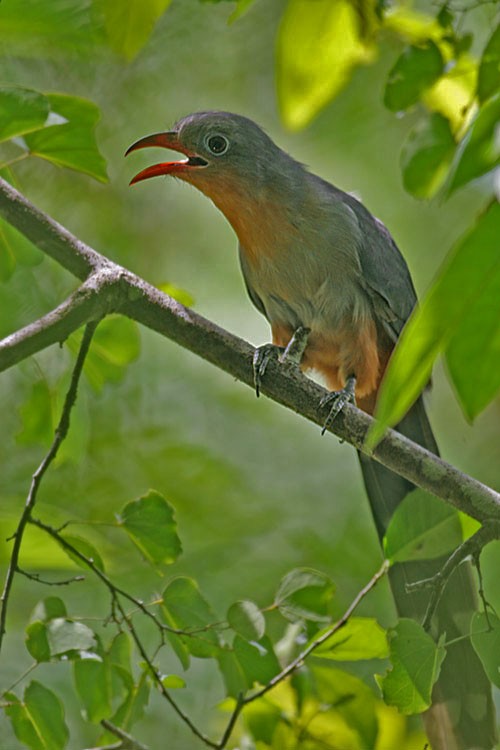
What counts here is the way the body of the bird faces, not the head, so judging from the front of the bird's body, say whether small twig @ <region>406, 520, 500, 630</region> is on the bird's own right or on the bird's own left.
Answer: on the bird's own left

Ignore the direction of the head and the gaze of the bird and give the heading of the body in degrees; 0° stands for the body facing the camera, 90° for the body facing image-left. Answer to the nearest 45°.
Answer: approximately 45°
